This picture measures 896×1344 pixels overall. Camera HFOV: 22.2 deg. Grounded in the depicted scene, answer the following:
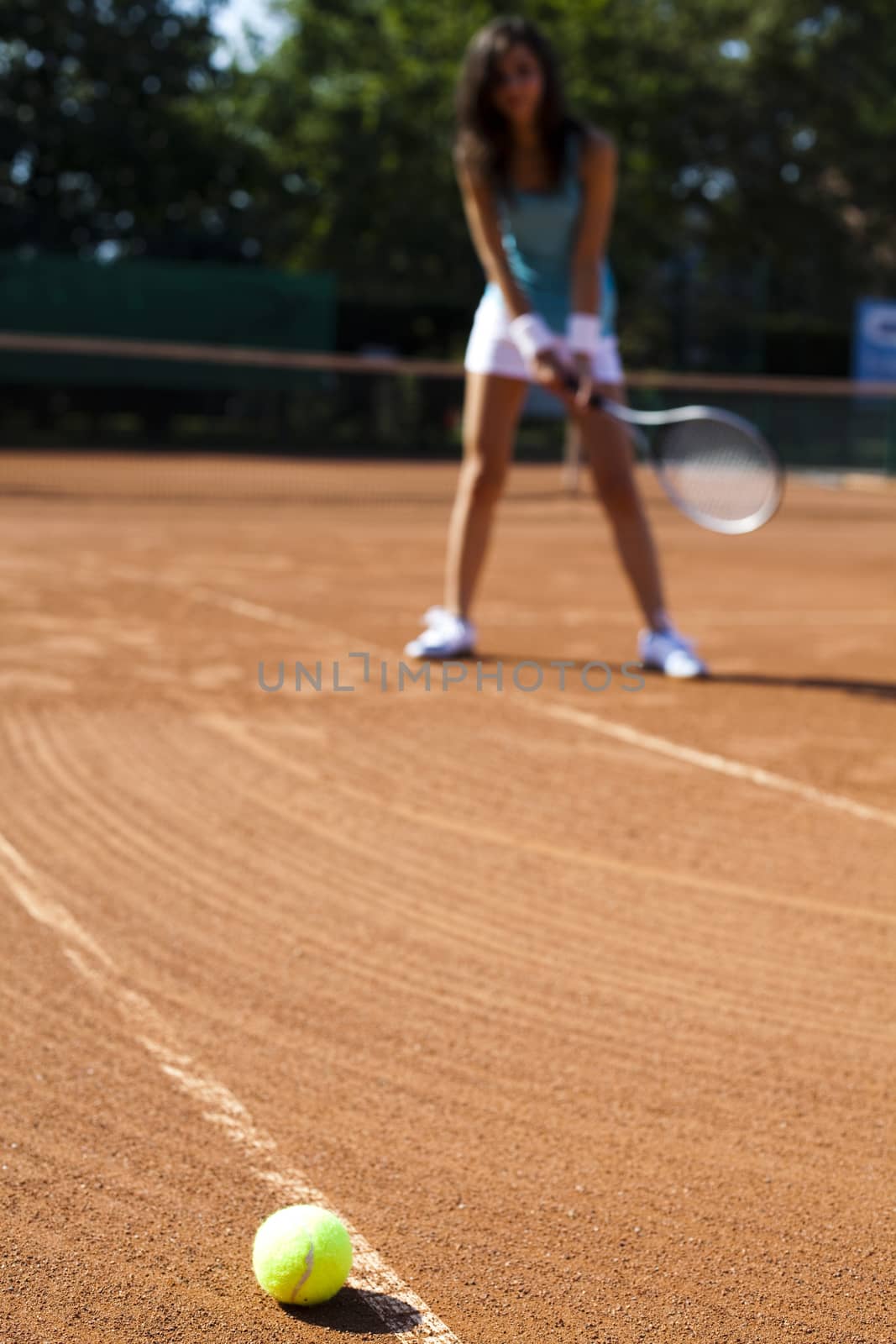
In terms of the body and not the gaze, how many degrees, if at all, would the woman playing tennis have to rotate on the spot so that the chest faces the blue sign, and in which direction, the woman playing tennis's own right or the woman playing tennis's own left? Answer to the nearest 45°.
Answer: approximately 180°

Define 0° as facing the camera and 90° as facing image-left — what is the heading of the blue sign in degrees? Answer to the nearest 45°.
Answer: approximately 0°

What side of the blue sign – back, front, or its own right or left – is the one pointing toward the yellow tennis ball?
front

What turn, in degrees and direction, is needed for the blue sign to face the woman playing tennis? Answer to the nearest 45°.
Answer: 0° — it already faces them

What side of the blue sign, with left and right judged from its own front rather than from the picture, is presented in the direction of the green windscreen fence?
right

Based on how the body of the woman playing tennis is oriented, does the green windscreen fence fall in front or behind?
behind

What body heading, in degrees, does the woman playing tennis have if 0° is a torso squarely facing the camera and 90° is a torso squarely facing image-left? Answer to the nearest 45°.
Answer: approximately 0°

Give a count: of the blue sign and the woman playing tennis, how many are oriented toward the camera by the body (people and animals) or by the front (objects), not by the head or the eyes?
2

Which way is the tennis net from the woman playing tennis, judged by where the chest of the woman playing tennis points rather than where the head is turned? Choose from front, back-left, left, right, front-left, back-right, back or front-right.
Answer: back
